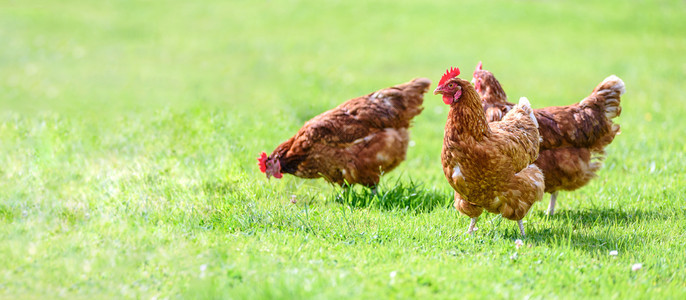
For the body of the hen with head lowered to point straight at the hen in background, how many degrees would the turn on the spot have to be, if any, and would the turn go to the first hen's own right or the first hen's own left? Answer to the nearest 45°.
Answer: approximately 180°

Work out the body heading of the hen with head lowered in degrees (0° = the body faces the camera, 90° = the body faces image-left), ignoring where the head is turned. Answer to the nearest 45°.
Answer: approximately 90°

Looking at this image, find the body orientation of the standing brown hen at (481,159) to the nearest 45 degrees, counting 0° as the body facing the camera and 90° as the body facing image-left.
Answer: approximately 45°

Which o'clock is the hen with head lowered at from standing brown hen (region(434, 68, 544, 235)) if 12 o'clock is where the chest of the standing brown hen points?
The hen with head lowered is roughly at 3 o'clock from the standing brown hen.

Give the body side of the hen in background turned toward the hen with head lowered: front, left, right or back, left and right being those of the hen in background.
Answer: front

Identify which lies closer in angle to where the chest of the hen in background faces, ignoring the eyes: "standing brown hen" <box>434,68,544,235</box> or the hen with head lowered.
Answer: the hen with head lowered

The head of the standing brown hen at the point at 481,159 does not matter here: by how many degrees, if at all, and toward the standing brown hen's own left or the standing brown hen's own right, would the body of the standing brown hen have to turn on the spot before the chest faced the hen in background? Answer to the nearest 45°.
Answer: approximately 180°

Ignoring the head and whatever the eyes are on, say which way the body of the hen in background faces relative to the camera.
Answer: to the viewer's left

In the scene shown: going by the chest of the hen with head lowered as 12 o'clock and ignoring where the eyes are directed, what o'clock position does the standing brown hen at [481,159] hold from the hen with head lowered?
The standing brown hen is roughly at 8 o'clock from the hen with head lowered.
